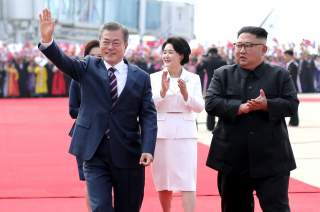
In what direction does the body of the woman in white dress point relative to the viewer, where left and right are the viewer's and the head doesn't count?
facing the viewer

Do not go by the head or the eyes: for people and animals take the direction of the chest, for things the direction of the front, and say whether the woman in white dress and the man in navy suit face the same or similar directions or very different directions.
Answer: same or similar directions

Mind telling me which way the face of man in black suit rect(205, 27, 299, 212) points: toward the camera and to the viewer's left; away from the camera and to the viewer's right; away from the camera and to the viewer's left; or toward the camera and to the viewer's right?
toward the camera and to the viewer's left

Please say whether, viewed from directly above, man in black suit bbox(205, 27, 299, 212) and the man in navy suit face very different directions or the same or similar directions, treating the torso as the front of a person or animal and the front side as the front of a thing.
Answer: same or similar directions

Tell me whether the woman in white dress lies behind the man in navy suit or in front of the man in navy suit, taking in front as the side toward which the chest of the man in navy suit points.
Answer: behind

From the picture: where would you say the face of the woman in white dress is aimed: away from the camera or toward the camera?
toward the camera

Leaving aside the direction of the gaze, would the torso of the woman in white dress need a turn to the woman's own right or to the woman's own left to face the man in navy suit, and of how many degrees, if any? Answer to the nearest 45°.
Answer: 0° — they already face them

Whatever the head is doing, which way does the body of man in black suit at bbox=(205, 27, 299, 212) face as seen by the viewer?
toward the camera

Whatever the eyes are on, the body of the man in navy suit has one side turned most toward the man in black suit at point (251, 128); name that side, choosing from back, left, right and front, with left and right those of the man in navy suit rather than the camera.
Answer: left

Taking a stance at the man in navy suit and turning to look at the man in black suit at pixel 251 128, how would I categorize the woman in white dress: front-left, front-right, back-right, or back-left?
front-left

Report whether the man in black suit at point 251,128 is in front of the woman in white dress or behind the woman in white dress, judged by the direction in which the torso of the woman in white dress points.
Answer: in front

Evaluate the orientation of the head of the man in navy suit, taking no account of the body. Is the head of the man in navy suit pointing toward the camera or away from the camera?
toward the camera
